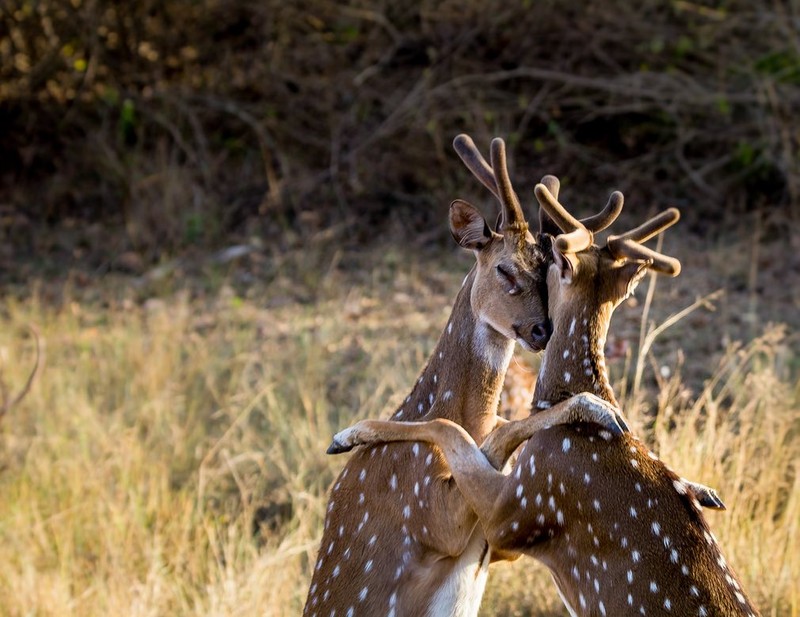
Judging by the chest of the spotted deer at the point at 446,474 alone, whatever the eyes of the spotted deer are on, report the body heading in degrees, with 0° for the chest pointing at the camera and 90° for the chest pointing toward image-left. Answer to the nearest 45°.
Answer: approximately 315°

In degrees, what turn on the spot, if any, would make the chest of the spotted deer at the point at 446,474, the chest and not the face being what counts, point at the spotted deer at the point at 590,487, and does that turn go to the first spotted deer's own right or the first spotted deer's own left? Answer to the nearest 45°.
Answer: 0° — it already faces it

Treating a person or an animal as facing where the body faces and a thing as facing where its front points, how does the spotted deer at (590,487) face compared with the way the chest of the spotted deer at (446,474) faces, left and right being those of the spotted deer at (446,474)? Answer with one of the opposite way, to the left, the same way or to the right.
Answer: the opposite way

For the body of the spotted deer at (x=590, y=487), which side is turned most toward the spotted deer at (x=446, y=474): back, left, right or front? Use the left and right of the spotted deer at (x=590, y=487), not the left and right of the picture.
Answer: front

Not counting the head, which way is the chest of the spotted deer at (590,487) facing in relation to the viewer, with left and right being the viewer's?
facing away from the viewer and to the left of the viewer
